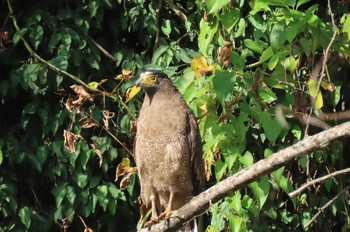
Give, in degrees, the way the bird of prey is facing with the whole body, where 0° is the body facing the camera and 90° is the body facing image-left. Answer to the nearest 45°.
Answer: approximately 45°

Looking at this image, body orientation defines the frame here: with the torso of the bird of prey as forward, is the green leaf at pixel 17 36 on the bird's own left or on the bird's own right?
on the bird's own right

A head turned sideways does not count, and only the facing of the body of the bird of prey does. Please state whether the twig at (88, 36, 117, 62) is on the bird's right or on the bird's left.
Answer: on the bird's right

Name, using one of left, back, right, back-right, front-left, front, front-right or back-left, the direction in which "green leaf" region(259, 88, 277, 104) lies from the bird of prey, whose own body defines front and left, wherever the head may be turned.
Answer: back-left

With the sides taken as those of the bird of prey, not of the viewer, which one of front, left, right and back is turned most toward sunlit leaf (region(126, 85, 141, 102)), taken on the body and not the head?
right

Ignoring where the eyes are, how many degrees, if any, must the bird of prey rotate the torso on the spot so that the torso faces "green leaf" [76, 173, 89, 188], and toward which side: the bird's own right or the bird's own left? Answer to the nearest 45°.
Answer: approximately 90° to the bird's own right

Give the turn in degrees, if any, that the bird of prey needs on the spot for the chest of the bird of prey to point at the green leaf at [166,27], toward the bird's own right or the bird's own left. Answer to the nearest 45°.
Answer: approximately 135° to the bird's own right
